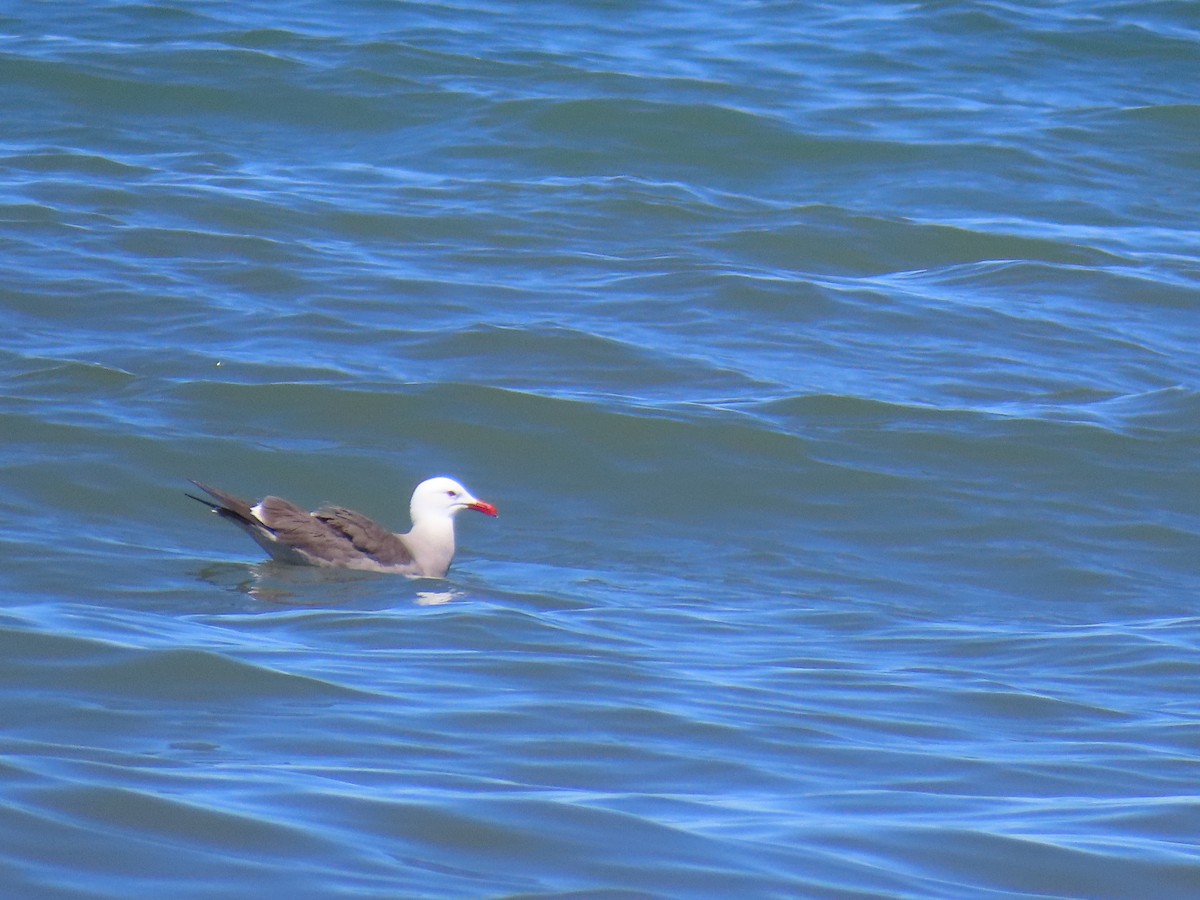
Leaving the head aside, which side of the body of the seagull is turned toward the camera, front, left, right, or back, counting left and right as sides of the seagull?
right
